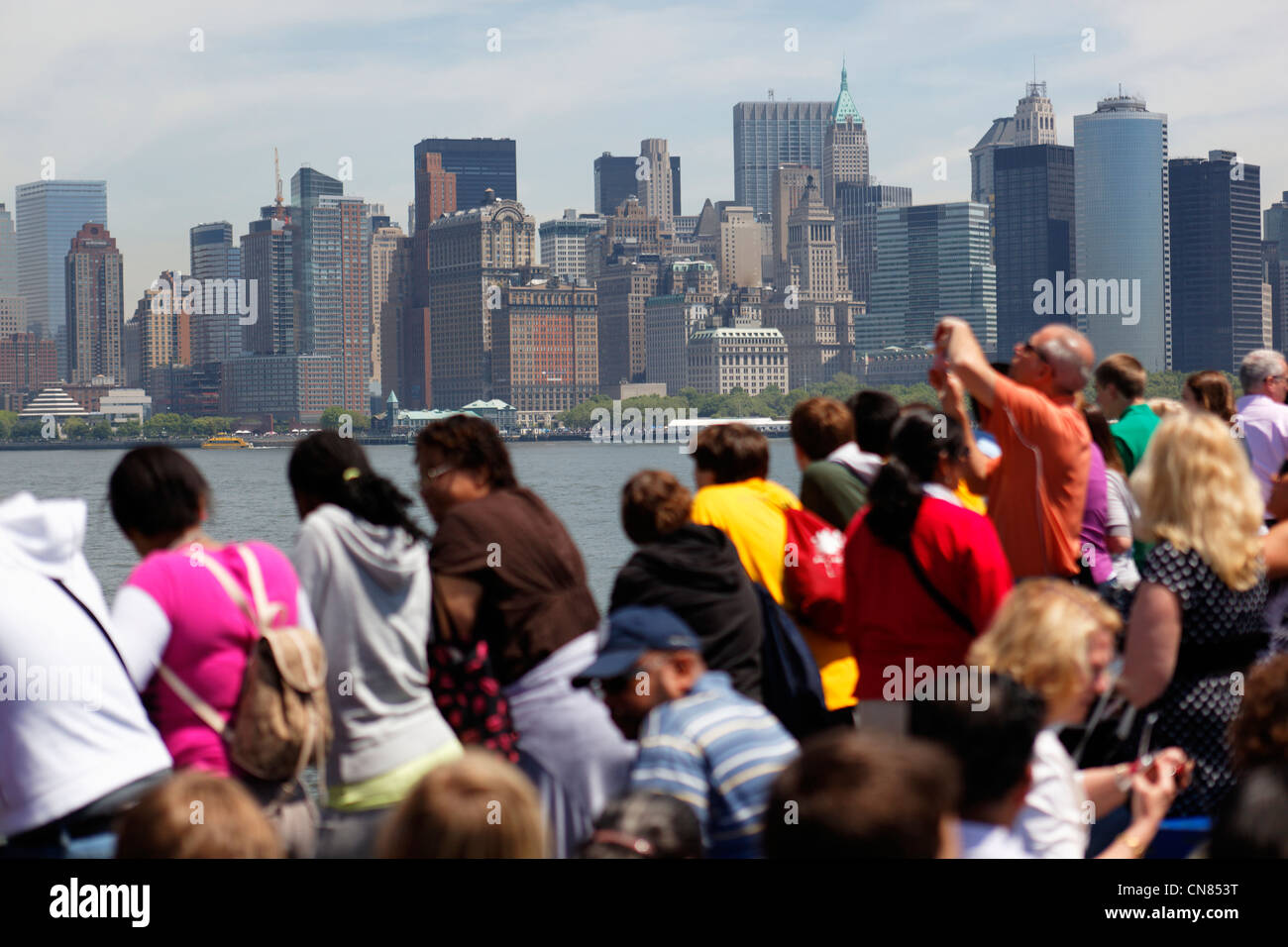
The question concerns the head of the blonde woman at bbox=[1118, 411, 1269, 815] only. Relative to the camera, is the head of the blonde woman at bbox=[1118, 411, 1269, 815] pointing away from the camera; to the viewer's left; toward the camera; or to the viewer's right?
away from the camera

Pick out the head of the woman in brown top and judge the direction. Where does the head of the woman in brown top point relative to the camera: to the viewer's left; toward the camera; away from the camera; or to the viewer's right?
to the viewer's left

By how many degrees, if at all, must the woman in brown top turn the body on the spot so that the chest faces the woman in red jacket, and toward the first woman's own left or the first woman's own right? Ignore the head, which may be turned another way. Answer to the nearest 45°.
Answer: approximately 135° to the first woman's own right

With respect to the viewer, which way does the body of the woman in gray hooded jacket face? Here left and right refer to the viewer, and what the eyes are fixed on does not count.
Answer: facing away from the viewer and to the left of the viewer

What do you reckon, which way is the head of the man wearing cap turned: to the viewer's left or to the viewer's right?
to the viewer's left

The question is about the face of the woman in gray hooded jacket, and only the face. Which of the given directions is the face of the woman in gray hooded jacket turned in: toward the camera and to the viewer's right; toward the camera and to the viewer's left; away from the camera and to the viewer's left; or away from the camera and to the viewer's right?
away from the camera and to the viewer's left

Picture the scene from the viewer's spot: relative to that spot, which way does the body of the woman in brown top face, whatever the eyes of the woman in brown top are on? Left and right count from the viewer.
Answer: facing away from the viewer and to the left of the viewer
